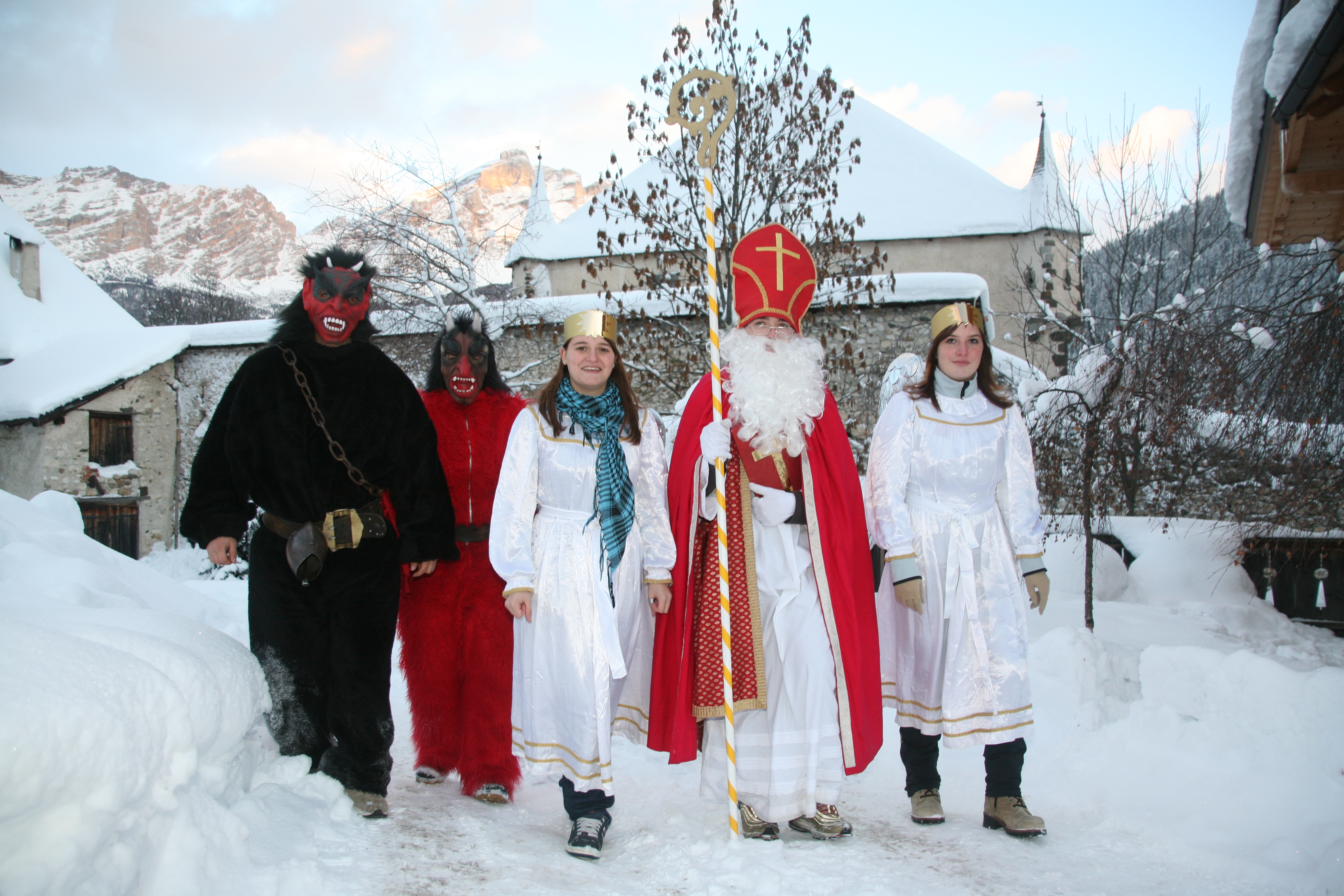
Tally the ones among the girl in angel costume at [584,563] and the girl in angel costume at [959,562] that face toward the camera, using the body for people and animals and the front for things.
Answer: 2

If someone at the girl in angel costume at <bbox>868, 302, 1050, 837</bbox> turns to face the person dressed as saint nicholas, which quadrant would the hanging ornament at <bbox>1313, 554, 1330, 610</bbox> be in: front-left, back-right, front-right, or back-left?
back-right

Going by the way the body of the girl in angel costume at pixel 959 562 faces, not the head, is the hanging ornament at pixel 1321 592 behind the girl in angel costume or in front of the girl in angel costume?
behind

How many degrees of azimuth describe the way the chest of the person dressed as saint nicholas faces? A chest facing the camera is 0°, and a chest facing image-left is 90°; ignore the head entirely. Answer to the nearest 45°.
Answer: approximately 0°

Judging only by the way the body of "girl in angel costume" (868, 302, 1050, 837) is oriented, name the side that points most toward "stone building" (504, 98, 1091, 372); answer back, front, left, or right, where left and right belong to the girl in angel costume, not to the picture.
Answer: back

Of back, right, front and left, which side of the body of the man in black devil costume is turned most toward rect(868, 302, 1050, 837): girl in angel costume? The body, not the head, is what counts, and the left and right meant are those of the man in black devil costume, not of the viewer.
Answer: left

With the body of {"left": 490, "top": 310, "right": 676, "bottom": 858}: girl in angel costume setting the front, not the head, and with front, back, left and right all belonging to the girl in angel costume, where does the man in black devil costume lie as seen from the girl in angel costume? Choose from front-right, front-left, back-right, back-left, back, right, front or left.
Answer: right

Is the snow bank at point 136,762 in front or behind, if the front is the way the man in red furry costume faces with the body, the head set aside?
in front

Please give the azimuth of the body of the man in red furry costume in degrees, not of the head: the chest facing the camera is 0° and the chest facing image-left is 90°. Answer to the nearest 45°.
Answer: approximately 0°
